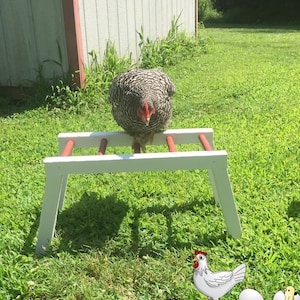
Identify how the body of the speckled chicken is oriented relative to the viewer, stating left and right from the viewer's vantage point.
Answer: facing the viewer

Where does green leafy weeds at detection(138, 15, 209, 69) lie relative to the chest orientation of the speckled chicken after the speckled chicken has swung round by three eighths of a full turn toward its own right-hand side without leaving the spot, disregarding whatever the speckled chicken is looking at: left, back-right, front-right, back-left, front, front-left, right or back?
front-right
